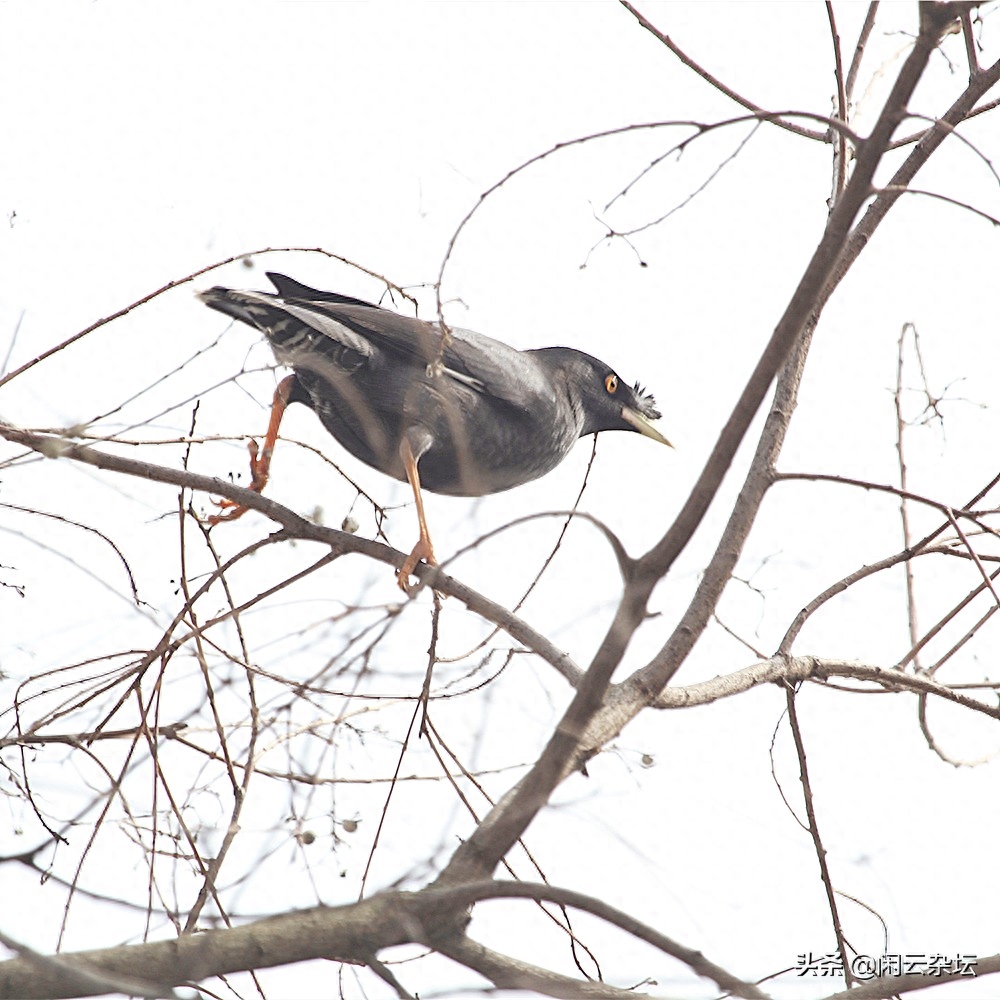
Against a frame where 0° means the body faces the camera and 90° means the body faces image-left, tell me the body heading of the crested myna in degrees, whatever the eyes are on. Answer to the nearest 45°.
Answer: approximately 270°
